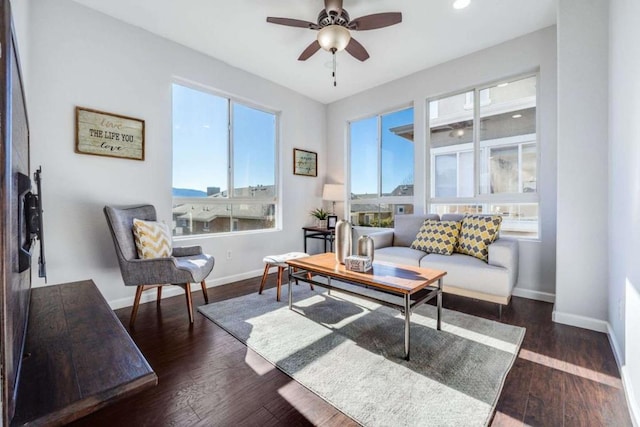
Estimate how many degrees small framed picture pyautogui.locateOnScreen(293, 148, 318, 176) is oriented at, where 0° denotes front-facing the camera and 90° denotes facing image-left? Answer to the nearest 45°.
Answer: approximately 315°

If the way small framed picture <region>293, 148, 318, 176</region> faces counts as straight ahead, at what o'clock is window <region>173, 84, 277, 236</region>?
The window is roughly at 3 o'clock from the small framed picture.

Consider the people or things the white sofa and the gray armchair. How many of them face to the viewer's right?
1

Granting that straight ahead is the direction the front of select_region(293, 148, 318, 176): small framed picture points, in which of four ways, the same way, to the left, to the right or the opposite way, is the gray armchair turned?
to the left

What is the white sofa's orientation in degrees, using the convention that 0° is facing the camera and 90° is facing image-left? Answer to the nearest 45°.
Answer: approximately 45°

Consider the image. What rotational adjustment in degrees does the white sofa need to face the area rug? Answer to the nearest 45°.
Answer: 0° — it already faces it

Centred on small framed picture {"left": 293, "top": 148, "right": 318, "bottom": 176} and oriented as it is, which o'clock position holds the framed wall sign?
The framed wall sign is roughly at 3 o'clock from the small framed picture.

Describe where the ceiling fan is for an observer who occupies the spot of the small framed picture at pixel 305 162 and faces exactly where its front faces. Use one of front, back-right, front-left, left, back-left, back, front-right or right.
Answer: front-right

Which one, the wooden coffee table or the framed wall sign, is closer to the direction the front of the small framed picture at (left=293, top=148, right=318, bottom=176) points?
the wooden coffee table

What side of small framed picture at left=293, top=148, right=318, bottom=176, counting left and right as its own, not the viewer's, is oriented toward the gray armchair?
right

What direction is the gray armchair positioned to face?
to the viewer's right
